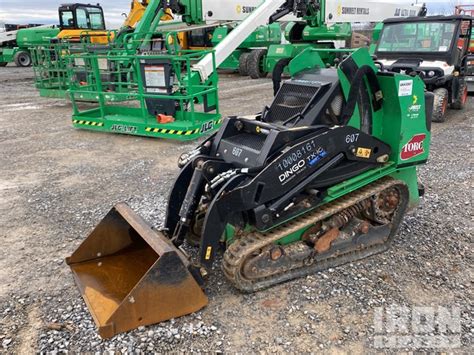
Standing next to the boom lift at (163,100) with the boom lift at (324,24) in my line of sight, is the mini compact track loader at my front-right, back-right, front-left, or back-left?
back-right

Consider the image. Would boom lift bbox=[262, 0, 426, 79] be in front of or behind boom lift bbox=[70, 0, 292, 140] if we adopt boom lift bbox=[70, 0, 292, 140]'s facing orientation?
behind

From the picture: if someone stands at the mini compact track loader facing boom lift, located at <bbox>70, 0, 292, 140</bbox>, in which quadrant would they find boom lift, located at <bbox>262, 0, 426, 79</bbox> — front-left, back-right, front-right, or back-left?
front-right

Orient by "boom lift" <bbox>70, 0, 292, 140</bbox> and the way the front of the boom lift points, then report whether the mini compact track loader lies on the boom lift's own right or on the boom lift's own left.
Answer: on the boom lift's own left

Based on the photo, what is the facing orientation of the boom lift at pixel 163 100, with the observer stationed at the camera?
facing the viewer and to the left of the viewer

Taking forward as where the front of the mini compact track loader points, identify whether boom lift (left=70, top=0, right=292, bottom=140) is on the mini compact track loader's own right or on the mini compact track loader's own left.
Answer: on the mini compact track loader's own right

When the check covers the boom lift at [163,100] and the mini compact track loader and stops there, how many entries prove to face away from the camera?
0

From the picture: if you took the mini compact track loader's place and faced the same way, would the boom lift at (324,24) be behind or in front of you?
behind

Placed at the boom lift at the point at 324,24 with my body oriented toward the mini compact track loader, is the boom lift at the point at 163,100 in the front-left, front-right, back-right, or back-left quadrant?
front-right

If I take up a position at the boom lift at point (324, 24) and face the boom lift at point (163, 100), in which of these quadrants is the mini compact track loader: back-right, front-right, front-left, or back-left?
front-left

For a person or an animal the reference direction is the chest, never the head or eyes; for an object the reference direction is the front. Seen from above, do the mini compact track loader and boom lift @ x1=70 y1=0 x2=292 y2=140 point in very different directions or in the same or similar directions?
same or similar directions
